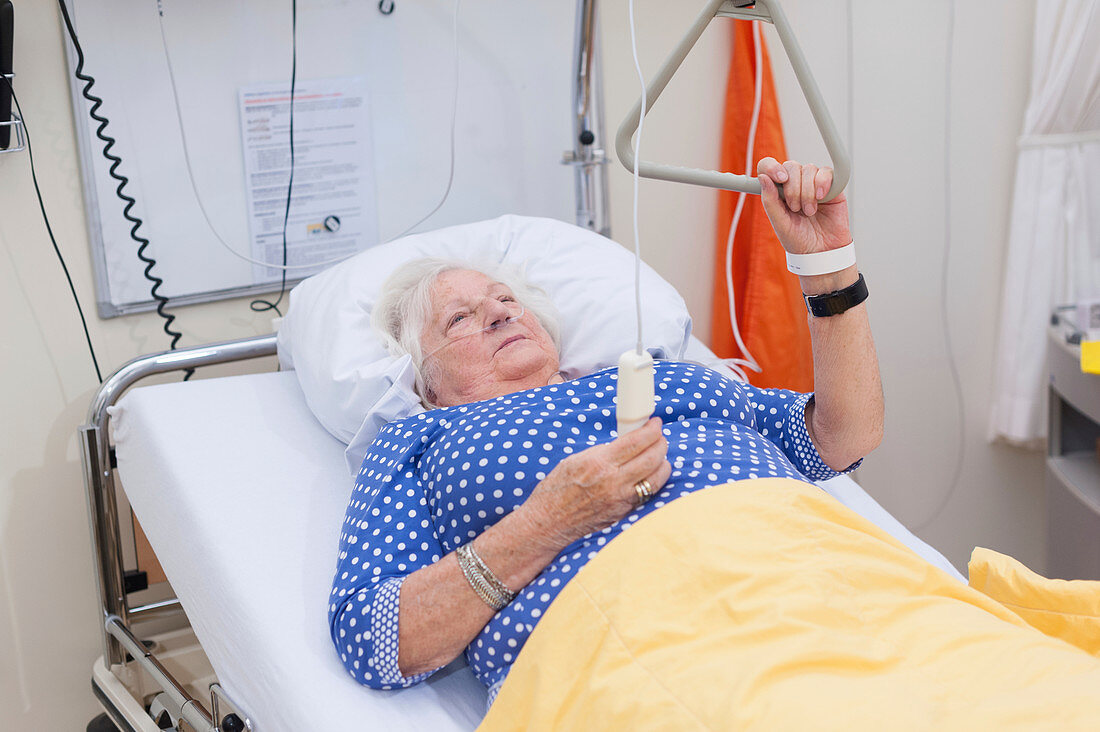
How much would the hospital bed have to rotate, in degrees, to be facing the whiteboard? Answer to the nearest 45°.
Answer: approximately 135° to its left

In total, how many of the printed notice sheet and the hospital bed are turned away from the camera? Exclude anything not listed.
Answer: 0

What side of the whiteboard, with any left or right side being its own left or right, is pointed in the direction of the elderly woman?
front

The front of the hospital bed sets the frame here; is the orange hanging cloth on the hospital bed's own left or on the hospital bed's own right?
on the hospital bed's own left

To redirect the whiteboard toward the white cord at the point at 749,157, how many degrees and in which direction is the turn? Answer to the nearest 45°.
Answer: approximately 90° to its left

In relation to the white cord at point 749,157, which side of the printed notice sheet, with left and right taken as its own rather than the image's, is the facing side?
left

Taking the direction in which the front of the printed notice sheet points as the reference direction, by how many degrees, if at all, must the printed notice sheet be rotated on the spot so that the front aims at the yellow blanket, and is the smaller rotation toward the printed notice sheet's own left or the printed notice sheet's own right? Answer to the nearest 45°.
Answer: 0° — it already faces it

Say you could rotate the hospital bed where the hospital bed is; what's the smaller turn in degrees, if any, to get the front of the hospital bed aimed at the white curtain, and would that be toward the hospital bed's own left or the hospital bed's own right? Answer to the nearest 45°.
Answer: approximately 90° to the hospital bed's own left

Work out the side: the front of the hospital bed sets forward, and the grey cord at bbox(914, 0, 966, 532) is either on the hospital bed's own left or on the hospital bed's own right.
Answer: on the hospital bed's own left

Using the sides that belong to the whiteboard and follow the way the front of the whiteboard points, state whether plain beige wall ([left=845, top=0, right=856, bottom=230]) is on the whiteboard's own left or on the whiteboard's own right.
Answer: on the whiteboard's own left

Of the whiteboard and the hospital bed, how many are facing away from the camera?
0

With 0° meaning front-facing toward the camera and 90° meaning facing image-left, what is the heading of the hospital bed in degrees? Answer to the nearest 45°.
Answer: approximately 315°
